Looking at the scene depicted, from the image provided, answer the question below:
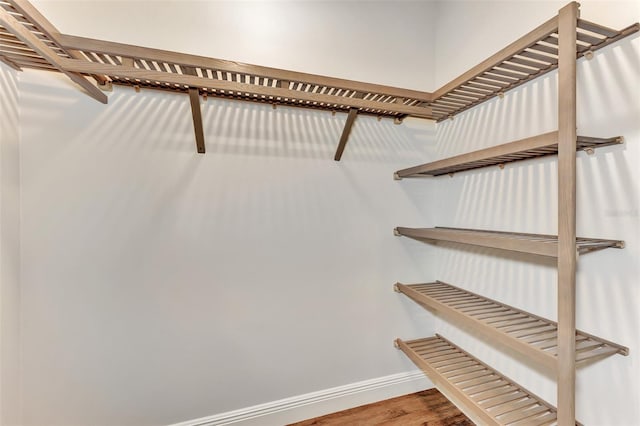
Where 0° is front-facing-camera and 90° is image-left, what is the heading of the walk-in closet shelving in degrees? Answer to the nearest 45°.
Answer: approximately 45°
